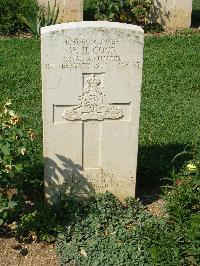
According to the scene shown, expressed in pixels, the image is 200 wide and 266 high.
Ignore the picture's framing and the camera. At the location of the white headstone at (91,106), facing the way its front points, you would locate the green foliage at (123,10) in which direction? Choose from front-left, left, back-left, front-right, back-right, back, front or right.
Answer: back

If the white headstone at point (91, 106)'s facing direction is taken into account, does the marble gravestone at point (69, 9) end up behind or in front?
behind

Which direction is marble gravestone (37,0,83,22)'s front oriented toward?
toward the camera

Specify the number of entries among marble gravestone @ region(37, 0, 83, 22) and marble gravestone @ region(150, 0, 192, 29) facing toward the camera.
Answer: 2

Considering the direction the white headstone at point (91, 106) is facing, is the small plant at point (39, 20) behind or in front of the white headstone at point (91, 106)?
behind

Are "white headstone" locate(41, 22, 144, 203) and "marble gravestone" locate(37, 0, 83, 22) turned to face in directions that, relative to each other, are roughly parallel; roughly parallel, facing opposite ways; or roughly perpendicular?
roughly parallel

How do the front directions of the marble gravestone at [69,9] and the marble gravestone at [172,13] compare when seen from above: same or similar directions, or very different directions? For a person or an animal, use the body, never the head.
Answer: same or similar directions

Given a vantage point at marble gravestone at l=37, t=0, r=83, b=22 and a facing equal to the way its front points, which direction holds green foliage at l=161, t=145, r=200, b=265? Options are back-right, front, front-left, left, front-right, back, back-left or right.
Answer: front

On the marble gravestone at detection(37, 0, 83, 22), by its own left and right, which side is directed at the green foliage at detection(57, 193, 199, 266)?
front

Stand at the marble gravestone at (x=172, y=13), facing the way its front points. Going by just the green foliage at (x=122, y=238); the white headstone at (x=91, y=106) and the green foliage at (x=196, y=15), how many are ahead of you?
2

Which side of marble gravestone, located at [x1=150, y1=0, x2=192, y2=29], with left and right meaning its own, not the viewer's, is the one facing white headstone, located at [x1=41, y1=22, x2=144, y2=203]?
front

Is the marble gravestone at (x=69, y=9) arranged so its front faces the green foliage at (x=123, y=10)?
no

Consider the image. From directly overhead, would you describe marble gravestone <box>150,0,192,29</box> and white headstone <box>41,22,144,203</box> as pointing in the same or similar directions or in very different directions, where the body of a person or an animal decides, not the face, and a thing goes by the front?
same or similar directions

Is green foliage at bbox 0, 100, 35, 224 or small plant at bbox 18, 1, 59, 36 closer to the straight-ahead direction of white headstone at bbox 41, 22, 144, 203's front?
the green foliage

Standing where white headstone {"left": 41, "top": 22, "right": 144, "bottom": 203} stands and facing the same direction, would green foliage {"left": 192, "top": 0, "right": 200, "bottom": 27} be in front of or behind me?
behind

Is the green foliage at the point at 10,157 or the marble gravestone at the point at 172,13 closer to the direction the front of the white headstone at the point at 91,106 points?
the green foliage

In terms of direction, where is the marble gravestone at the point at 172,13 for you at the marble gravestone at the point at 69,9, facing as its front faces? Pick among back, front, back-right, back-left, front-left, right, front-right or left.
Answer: left
